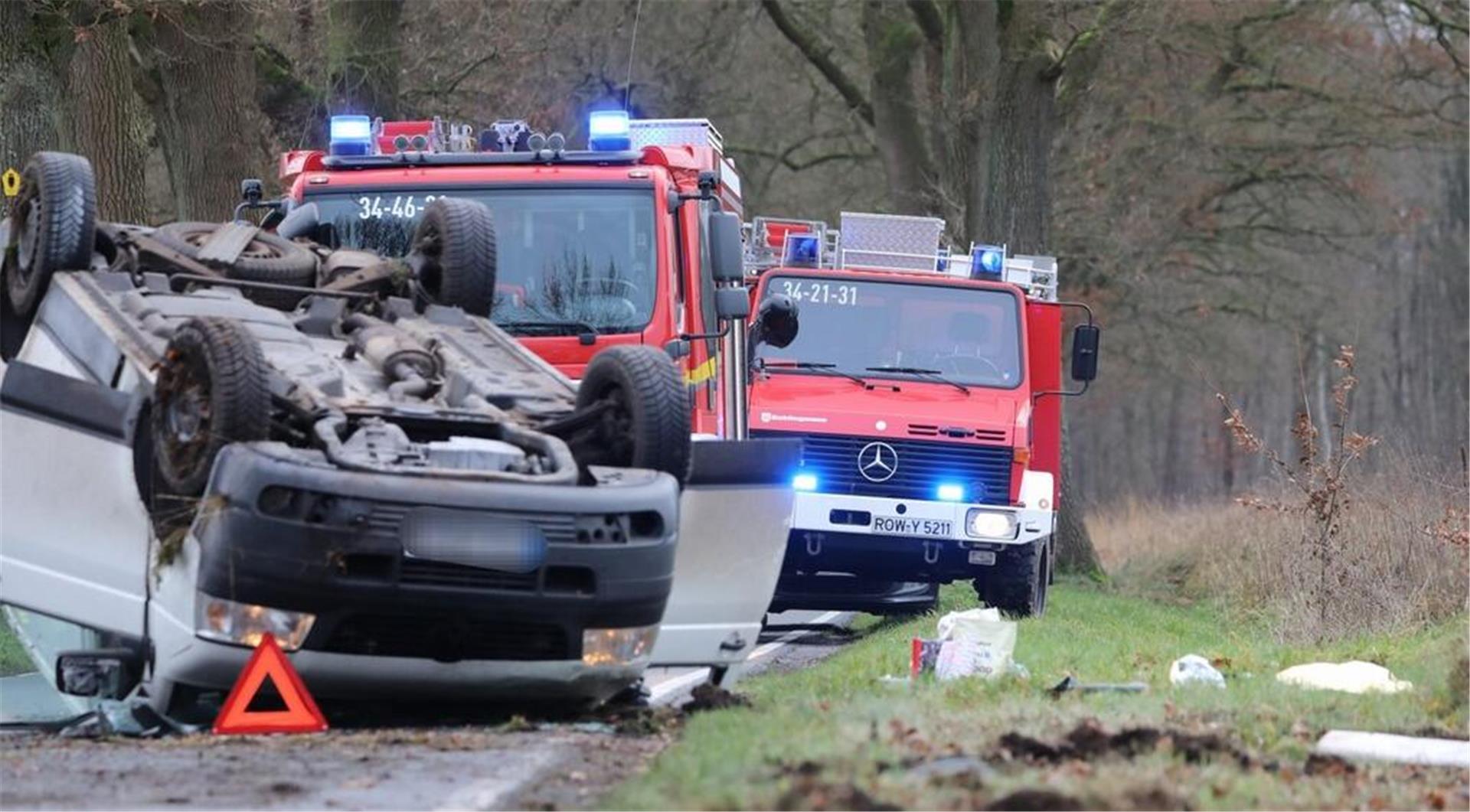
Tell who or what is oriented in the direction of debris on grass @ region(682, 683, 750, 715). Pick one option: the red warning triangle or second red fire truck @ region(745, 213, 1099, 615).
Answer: the second red fire truck

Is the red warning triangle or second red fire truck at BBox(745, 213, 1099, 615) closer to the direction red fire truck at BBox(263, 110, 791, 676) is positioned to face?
the red warning triangle

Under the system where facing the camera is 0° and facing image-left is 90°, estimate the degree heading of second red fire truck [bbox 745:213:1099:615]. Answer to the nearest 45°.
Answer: approximately 0°

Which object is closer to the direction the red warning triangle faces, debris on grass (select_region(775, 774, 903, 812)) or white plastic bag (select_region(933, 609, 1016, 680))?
the debris on grass

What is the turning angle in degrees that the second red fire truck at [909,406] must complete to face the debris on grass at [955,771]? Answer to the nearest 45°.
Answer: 0° — it already faces it

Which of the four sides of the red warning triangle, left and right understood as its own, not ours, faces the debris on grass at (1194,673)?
left

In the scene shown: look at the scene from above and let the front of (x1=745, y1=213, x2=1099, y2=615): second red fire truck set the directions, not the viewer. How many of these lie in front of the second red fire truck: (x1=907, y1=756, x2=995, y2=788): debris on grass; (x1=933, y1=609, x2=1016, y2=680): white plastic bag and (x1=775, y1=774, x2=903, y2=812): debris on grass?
3

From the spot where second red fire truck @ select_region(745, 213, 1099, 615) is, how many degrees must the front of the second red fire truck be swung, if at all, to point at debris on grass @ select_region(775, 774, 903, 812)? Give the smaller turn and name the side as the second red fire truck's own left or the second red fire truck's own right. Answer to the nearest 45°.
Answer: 0° — it already faces it

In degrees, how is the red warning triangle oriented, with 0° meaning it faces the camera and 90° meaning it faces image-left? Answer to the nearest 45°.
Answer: approximately 0°

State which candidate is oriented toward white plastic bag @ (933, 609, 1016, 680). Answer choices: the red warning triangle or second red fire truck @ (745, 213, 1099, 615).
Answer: the second red fire truck
